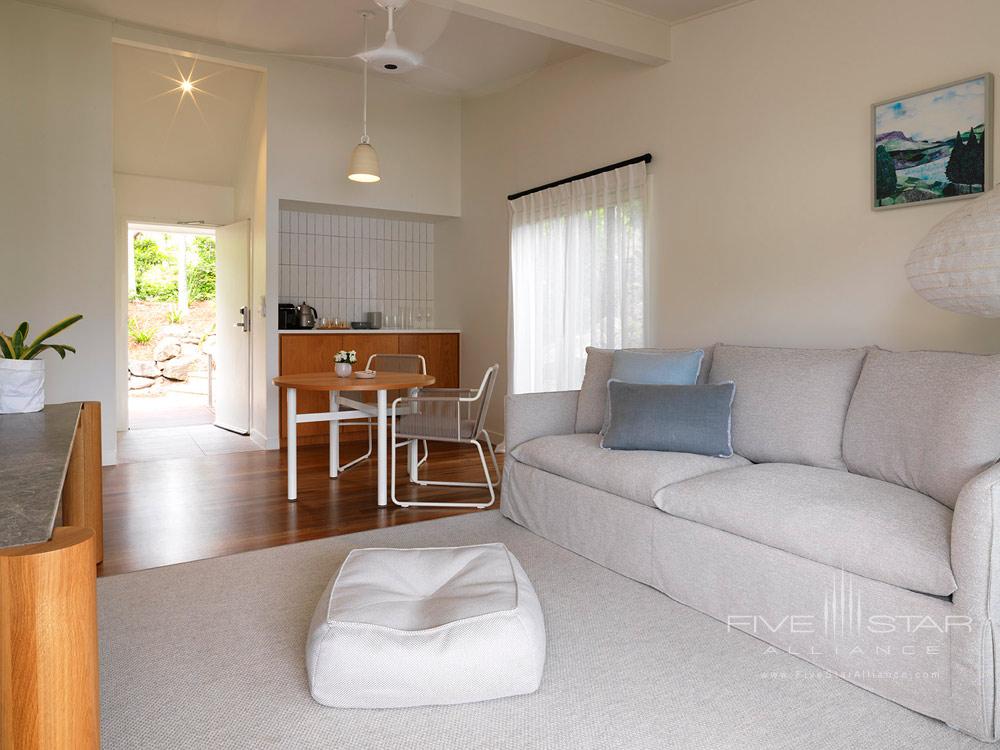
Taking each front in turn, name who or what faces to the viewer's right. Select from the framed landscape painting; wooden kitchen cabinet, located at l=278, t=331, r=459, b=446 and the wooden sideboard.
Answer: the wooden sideboard

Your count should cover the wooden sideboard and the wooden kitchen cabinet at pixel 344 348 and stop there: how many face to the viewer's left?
0

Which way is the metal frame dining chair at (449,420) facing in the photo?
to the viewer's left

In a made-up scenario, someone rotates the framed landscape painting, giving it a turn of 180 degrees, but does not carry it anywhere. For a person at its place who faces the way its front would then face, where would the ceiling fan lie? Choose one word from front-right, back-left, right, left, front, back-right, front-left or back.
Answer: back-left

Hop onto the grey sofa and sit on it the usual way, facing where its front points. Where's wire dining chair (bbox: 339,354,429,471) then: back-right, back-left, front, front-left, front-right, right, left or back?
right

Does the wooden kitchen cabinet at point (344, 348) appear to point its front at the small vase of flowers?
yes

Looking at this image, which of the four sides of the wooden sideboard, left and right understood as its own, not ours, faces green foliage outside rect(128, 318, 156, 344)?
left

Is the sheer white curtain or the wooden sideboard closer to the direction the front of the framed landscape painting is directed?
the wooden sideboard

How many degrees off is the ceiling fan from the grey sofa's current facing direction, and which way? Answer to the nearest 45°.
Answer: approximately 90° to its right

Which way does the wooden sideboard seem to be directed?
to the viewer's right

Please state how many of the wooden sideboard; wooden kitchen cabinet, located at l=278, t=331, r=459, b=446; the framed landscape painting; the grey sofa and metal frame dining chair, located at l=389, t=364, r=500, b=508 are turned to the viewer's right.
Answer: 1

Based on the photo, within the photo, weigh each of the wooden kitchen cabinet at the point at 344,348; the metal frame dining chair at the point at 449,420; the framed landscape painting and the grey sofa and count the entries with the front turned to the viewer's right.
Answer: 0

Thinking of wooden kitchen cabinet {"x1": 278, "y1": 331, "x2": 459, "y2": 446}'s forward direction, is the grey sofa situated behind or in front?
in front

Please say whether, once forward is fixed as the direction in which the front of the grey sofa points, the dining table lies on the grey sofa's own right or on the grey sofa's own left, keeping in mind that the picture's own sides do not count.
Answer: on the grey sofa's own right

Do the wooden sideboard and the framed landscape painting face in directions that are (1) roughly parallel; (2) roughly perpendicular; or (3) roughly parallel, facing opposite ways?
roughly parallel, facing opposite ways

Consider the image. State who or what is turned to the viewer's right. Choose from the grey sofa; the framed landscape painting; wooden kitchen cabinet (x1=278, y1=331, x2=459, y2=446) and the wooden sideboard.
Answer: the wooden sideboard

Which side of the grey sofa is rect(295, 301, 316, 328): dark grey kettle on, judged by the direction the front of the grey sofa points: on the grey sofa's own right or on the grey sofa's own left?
on the grey sofa's own right

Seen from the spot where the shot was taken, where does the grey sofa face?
facing the viewer and to the left of the viewer

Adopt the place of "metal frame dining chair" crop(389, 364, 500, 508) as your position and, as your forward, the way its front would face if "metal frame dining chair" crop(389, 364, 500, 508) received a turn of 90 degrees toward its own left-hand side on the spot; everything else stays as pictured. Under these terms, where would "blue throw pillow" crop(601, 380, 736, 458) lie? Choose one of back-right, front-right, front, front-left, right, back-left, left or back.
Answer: front-left

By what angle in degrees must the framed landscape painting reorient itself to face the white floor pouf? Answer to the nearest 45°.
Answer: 0° — it already faces it
